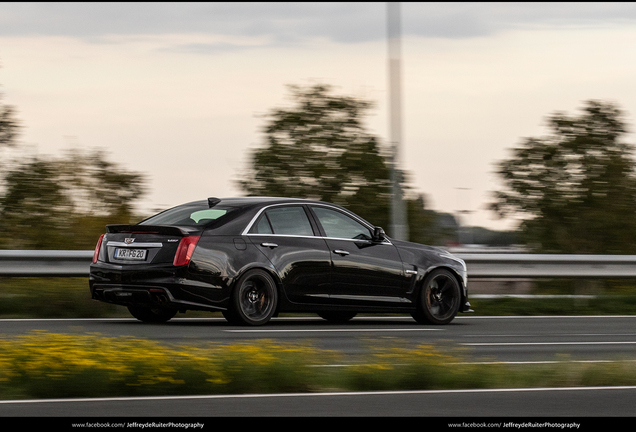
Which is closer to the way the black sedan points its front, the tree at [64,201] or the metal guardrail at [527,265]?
the metal guardrail

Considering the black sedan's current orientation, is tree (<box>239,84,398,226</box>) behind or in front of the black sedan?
in front

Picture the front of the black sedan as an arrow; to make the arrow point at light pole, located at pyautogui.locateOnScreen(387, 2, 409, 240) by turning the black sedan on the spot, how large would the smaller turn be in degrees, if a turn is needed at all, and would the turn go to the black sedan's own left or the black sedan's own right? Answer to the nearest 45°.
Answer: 0° — it already faces it

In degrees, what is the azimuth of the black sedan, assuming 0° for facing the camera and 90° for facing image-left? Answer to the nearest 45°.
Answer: approximately 225°

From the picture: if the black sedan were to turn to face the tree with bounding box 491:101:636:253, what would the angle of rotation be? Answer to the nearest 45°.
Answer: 0° — it already faces it
